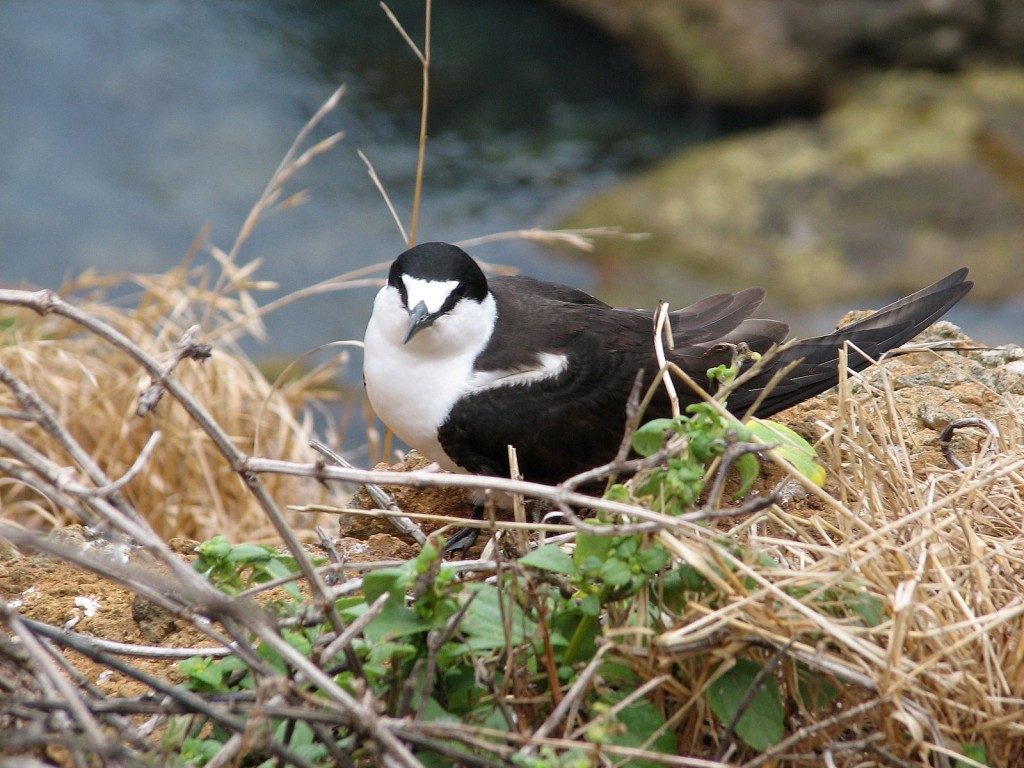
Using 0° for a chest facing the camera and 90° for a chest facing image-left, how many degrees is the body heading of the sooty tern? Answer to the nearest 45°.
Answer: approximately 45°

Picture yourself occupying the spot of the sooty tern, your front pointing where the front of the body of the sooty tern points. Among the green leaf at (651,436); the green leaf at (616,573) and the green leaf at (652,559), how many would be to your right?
0

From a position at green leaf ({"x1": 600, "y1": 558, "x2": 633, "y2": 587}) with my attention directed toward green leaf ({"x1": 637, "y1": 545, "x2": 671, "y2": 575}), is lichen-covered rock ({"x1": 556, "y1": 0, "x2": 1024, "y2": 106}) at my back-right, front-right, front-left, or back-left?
front-left

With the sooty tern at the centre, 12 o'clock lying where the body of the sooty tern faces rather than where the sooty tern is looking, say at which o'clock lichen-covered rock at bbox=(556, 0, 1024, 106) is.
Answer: The lichen-covered rock is roughly at 5 o'clock from the sooty tern.

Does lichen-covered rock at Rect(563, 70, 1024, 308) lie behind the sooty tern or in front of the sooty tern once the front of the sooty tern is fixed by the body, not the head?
behind

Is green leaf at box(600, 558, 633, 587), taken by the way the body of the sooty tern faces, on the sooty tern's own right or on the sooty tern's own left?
on the sooty tern's own left

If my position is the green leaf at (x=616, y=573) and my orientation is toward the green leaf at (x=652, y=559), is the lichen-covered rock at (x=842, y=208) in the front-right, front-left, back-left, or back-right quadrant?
front-left

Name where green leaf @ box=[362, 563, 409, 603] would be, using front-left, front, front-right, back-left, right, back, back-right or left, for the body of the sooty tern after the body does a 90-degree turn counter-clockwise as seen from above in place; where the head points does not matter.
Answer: front-right
